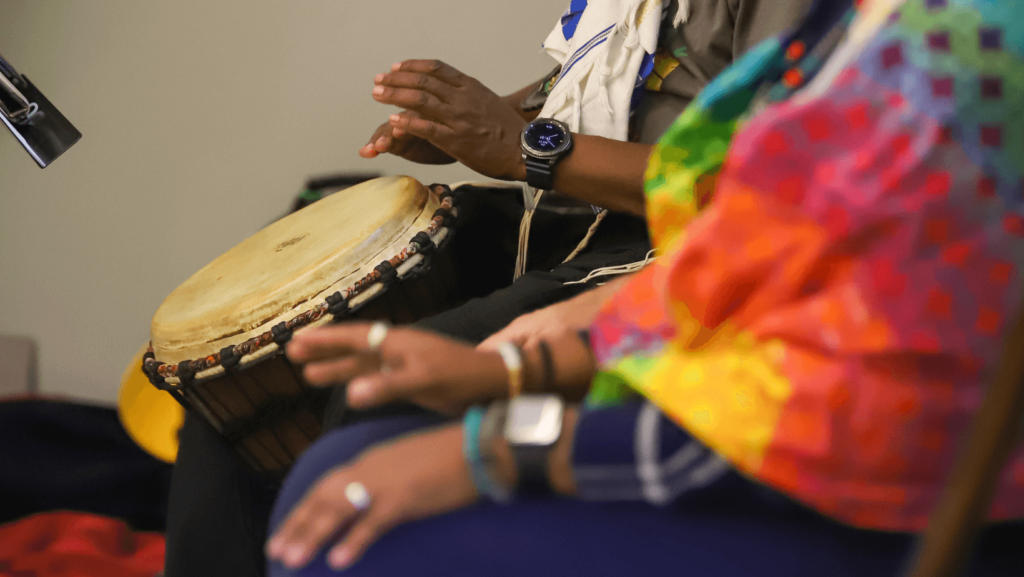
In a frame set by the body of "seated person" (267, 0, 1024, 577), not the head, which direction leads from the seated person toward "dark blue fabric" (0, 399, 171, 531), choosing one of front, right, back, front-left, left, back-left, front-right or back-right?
front-right

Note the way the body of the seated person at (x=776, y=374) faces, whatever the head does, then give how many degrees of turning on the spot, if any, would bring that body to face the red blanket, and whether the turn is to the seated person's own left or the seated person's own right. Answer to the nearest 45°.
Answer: approximately 45° to the seated person's own right

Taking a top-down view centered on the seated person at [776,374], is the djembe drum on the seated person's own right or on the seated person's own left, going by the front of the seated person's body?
on the seated person's own right

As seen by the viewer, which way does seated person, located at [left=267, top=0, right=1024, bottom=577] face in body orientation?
to the viewer's left

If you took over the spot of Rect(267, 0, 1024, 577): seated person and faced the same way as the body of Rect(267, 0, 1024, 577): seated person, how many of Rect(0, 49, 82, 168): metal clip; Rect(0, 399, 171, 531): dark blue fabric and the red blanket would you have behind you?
0
